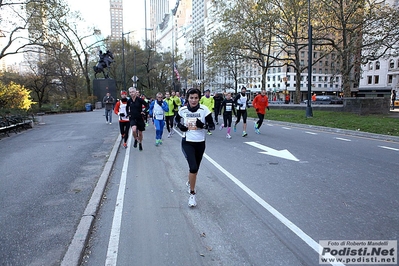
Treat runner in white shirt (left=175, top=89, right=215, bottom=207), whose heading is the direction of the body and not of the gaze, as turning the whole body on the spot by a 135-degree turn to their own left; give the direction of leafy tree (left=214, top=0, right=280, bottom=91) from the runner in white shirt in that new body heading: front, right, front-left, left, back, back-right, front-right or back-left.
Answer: front-left

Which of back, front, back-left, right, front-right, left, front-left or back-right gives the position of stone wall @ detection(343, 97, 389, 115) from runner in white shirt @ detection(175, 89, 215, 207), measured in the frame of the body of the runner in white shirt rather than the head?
back-left

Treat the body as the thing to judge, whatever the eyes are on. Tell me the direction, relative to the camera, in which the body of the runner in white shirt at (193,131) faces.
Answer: toward the camera

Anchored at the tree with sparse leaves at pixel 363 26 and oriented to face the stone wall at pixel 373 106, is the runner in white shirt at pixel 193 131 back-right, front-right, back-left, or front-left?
front-right

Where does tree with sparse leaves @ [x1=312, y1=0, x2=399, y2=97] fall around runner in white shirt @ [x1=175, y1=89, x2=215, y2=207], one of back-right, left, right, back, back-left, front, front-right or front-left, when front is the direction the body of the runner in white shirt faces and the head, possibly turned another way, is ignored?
back-left

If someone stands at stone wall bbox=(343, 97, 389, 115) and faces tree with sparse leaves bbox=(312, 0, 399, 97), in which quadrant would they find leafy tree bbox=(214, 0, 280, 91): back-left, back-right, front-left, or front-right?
front-left
